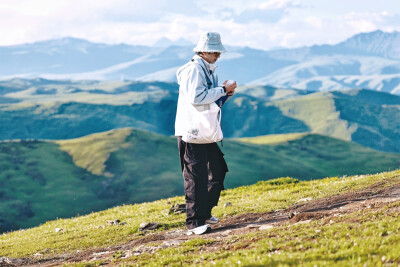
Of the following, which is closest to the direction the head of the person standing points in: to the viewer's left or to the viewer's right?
to the viewer's right

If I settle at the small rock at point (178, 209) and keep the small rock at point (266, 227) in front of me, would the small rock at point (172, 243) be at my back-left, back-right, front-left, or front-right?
front-right

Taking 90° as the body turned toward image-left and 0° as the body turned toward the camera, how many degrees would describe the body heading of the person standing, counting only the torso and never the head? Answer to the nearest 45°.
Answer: approximately 270°

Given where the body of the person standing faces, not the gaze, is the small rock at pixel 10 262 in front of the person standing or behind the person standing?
behind

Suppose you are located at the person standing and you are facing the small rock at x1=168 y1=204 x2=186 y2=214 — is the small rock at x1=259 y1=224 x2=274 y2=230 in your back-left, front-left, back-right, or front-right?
back-right

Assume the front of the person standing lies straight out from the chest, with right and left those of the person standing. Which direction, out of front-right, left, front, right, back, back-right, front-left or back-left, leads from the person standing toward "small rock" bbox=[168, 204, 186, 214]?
left

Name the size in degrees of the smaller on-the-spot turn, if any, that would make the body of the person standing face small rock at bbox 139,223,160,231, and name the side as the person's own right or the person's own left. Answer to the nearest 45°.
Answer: approximately 135° to the person's own left

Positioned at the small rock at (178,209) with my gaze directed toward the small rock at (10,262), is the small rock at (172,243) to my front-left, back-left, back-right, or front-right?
front-left
